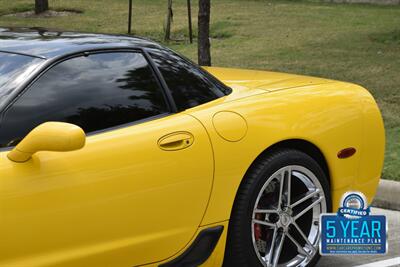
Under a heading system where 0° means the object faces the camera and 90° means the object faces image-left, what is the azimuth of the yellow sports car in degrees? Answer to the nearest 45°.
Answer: approximately 45°

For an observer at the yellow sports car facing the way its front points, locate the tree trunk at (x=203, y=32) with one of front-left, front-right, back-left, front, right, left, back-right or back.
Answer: back-right
